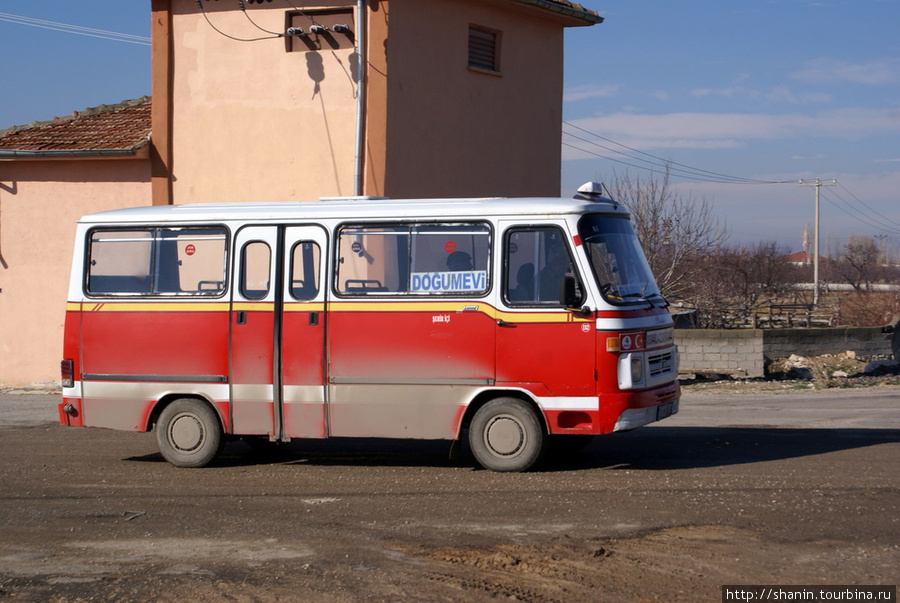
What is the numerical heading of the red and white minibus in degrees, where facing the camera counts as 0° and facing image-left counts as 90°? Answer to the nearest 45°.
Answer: approximately 270°

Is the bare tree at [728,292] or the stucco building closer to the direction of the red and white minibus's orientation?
the bare tree

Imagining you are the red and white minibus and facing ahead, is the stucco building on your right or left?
on your left

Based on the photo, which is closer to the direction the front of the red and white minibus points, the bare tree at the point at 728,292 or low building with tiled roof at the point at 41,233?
the bare tree

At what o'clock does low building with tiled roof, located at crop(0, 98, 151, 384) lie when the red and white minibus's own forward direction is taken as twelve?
The low building with tiled roof is roughly at 8 o'clock from the red and white minibus.

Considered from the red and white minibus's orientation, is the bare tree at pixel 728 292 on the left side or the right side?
on its left

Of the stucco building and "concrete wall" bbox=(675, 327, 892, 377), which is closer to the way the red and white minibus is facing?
the concrete wall
